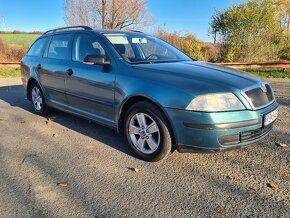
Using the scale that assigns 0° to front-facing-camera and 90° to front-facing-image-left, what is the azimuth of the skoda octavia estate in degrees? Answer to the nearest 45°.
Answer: approximately 315°

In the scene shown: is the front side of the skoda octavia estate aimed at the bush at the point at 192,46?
no
